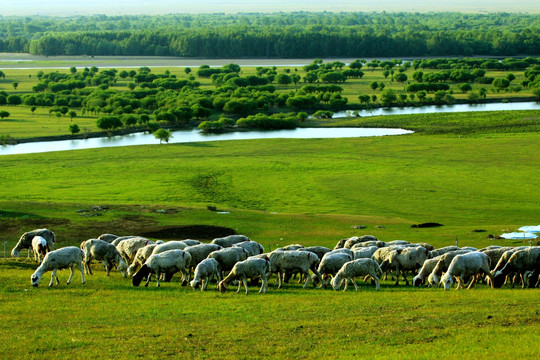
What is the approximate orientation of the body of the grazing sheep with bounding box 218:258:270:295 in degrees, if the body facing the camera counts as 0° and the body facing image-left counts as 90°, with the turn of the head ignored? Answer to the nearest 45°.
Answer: approximately 90°

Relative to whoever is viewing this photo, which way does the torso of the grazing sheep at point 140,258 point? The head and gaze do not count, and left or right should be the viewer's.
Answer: facing to the left of the viewer

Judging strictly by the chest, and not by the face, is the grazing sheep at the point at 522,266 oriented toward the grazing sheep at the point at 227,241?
yes

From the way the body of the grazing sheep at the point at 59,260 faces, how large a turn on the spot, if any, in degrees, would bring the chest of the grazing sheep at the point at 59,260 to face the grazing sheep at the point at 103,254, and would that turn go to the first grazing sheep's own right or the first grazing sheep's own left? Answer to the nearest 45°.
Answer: approximately 135° to the first grazing sheep's own right

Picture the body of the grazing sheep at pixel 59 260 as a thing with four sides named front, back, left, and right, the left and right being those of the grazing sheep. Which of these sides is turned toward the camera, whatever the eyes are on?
left

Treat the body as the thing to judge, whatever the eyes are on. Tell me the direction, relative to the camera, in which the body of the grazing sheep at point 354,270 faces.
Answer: to the viewer's left

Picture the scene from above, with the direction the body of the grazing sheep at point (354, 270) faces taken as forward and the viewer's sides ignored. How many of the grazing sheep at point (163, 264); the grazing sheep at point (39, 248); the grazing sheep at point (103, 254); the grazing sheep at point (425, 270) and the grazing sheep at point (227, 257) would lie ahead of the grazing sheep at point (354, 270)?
4

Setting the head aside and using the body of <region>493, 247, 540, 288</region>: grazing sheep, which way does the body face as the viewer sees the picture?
to the viewer's left

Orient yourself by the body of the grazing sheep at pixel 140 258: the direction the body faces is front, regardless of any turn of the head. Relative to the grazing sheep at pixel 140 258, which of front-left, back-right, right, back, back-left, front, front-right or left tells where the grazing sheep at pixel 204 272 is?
back-left

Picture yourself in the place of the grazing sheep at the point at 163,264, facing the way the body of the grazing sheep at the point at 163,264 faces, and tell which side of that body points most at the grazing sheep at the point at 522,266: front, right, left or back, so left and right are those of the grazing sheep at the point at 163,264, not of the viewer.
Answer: back

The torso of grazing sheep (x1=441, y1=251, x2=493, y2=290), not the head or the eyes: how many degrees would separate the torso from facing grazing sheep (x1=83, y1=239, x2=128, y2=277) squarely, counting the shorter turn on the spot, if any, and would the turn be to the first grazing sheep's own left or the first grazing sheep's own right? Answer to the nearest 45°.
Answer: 0° — it already faces it

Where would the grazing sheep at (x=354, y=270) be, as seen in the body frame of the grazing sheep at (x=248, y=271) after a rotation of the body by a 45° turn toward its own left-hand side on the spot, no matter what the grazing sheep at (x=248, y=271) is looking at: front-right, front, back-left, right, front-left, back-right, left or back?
back-left

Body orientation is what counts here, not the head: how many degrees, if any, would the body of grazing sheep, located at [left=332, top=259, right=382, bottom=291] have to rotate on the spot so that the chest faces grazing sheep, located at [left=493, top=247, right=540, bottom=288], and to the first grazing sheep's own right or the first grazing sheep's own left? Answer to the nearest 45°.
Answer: approximately 180°

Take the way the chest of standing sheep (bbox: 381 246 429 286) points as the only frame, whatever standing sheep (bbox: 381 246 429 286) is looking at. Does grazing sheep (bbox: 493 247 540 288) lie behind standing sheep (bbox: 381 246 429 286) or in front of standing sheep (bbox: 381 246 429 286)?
behind
